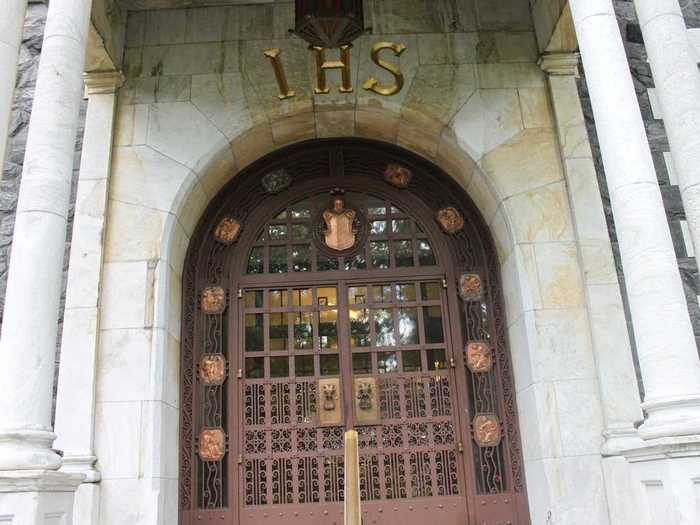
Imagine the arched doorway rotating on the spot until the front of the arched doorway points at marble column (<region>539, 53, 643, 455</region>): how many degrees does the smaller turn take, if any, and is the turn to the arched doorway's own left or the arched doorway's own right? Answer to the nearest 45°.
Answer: approximately 45° to the arched doorway's own left

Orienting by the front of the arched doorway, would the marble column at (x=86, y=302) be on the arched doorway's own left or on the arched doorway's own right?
on the arched doorway's own right

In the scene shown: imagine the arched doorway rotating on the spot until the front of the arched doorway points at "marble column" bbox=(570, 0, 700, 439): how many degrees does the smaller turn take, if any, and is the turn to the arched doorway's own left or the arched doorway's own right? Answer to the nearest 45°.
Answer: approximately 45° to the arched doorway's own left

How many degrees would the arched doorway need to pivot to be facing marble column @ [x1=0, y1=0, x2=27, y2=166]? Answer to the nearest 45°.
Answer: approximately 45° to its right

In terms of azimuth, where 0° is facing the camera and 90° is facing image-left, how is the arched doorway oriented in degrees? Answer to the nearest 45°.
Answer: approximately 0°

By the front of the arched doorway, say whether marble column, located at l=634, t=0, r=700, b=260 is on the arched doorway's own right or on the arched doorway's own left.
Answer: on the arched doorway's own left
